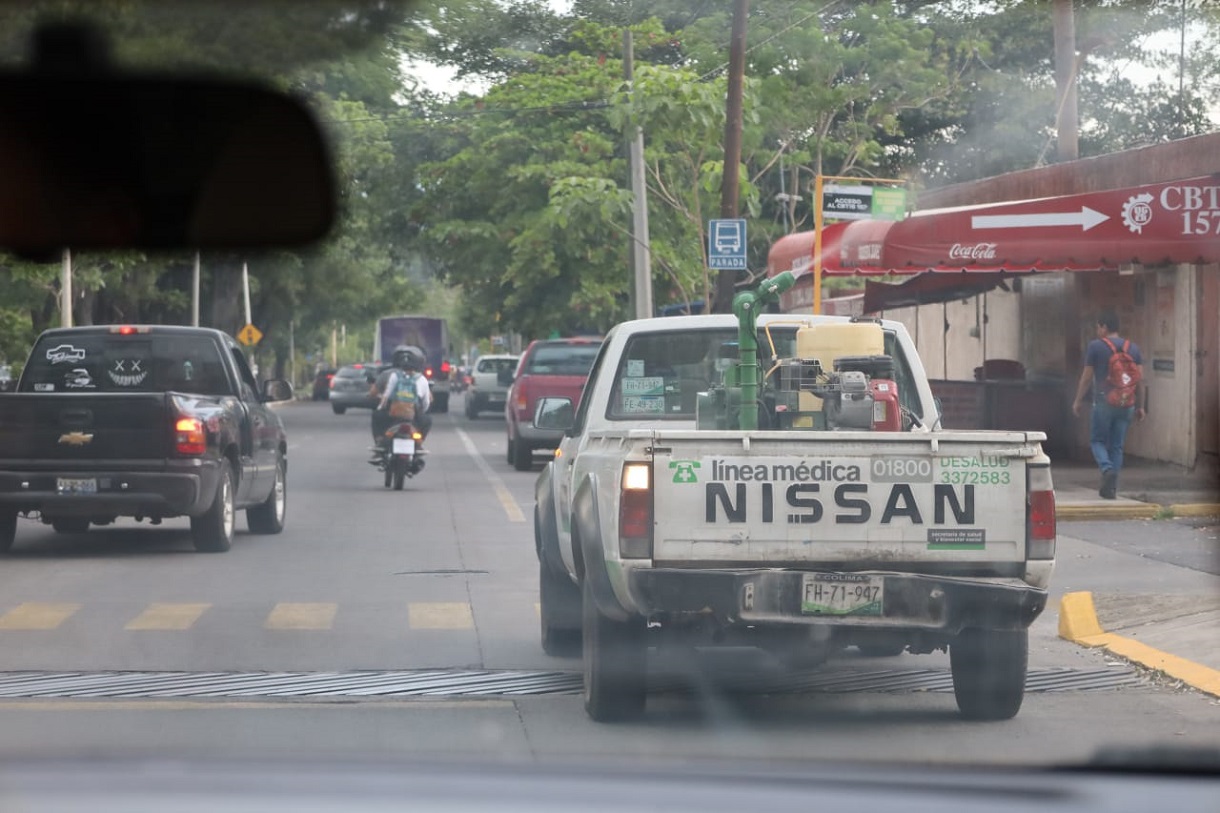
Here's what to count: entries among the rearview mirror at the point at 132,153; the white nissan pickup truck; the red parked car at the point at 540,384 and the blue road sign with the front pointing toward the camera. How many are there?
2

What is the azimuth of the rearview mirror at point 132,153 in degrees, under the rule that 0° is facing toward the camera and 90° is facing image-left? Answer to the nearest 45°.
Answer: approximately 0°

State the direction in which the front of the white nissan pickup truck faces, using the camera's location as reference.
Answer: facing away from the viewer

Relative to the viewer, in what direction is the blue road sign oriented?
toward the camera

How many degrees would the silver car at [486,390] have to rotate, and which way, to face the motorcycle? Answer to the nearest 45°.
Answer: approximately 180°

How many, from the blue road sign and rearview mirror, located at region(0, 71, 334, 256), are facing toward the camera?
2

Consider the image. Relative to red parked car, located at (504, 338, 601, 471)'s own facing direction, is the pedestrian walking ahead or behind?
behind

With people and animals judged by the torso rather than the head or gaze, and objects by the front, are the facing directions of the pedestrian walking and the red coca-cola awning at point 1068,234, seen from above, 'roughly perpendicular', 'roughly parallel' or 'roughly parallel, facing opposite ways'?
roughly perpendicular

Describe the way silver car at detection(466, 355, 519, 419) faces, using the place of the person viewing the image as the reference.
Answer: facing away from the viewer

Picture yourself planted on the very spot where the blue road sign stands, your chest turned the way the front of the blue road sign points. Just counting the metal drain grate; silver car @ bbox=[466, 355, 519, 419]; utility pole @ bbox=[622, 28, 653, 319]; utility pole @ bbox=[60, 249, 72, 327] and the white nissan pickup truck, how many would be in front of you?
2

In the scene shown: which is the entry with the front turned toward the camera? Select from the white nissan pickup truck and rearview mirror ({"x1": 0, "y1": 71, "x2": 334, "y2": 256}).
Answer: the rearview mirror

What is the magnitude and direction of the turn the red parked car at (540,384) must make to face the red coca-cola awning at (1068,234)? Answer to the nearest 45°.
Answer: approximately 135° to its right

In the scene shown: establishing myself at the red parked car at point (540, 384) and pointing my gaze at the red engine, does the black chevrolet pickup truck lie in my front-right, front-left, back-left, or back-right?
front-right

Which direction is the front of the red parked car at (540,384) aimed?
away from the camera

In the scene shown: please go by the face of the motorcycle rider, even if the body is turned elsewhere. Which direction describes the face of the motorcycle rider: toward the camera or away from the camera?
away from the camera

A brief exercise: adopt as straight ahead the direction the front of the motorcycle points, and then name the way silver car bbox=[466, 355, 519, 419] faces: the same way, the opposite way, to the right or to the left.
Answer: the same way

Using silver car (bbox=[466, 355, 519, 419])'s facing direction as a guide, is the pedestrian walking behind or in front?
behind

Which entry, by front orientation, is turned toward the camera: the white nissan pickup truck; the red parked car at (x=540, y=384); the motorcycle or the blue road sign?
the blue road sign

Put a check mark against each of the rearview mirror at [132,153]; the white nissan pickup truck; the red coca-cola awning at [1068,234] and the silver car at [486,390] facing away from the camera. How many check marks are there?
2
